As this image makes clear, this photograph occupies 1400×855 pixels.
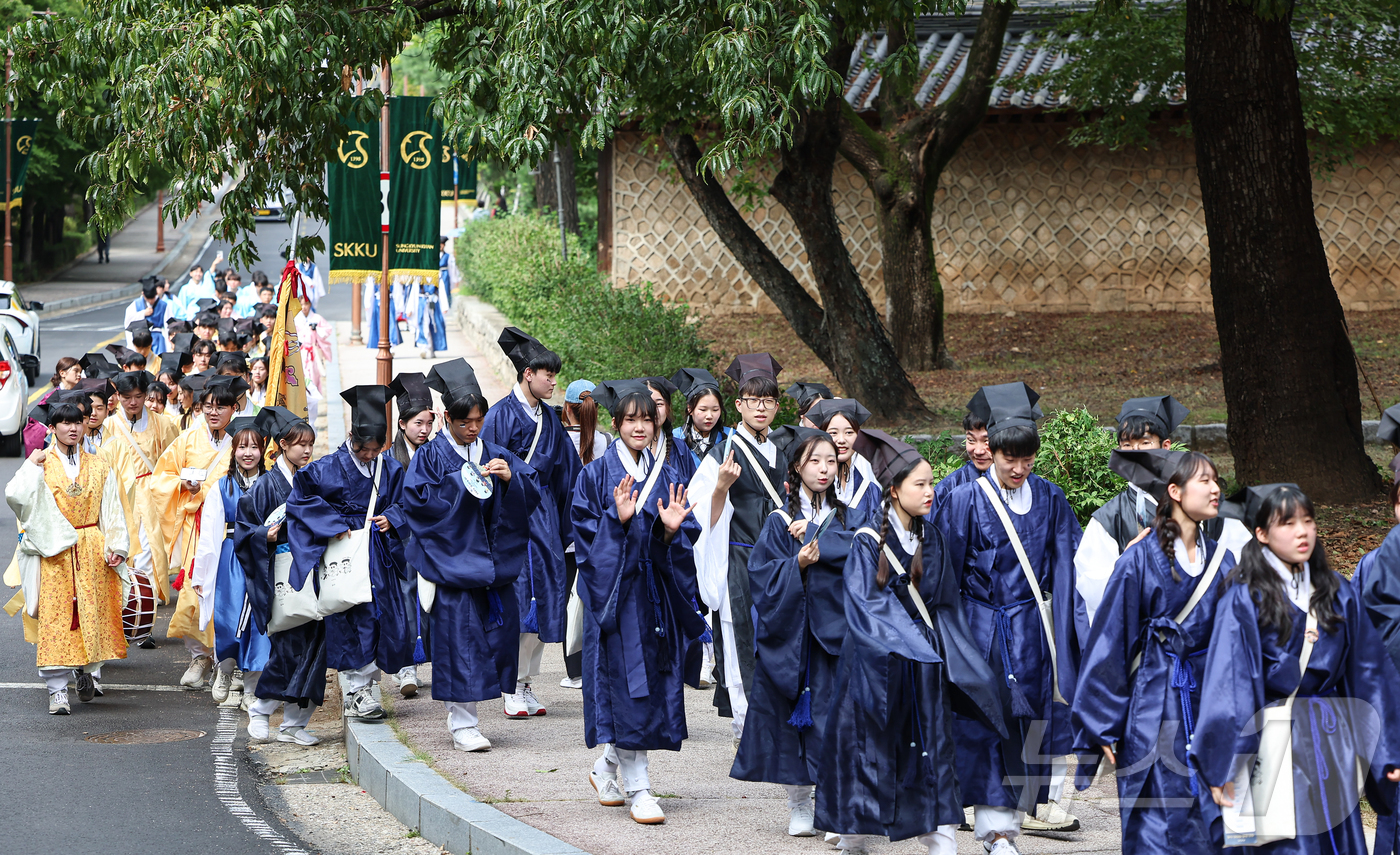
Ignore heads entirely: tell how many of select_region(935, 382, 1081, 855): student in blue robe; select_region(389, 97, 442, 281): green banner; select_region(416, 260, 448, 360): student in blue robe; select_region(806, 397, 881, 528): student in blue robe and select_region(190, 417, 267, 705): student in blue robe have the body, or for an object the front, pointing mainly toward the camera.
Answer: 5

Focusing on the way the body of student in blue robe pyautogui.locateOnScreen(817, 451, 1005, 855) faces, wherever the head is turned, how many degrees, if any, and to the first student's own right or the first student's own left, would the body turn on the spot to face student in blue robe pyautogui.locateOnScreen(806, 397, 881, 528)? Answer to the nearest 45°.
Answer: approximately 135° to the first student's own left

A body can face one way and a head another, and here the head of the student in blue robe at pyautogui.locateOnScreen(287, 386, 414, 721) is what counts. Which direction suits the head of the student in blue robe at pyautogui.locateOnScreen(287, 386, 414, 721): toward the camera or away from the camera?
toward the camera

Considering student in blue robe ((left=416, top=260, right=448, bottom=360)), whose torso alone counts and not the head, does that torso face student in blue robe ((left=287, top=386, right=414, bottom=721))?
yes

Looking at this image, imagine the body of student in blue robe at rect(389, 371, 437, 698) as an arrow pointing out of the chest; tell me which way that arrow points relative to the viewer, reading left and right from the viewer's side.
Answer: facing the viewer and to the right of the viewer

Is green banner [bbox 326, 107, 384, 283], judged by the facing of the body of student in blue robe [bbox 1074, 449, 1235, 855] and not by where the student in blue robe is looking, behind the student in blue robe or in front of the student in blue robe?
behind

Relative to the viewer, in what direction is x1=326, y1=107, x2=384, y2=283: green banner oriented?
toward the camera

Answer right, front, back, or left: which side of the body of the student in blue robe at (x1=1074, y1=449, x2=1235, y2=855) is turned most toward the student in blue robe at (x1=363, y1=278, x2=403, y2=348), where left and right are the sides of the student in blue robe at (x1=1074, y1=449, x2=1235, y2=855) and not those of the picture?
back

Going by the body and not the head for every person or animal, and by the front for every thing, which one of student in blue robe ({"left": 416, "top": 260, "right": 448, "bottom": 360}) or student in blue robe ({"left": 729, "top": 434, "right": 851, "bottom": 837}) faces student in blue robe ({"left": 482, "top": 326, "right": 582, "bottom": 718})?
student in blue robe ({"left": 416, "top": 260, "right": 448, "bottom": 360})

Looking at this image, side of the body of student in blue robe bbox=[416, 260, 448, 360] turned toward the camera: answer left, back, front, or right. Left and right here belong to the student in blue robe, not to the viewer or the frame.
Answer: front

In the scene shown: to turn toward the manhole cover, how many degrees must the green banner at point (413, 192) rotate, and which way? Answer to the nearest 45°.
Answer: approximately 45° to its right

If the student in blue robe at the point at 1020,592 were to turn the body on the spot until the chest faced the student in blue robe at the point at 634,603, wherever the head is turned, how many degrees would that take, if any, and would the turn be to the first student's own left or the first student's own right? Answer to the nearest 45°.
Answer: approximately 90° to the first student's own right

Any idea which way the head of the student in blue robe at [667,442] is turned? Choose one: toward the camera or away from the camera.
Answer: toward the camera

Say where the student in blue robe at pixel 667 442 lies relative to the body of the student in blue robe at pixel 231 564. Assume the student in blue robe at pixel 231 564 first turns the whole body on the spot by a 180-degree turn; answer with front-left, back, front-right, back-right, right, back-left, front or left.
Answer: back-right

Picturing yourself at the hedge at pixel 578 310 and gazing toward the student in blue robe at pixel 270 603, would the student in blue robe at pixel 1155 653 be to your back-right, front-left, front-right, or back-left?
front-left

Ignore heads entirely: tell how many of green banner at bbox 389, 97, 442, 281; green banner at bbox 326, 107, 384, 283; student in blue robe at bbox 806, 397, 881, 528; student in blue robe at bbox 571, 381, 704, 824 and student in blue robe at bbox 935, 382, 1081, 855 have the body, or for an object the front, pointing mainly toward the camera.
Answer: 5

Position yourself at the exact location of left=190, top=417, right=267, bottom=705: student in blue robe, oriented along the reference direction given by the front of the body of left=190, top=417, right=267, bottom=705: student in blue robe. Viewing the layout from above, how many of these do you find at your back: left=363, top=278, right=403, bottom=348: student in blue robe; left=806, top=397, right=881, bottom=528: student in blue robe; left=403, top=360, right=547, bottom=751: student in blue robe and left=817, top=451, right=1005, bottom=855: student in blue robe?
1

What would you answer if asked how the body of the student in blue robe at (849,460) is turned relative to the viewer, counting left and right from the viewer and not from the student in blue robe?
facing the viewer
